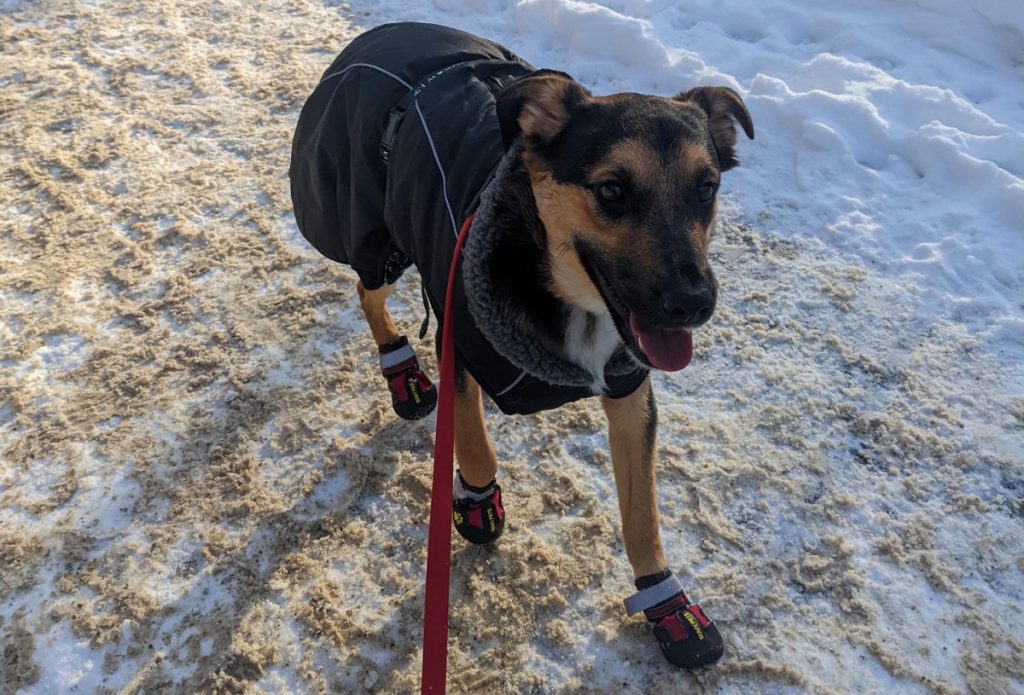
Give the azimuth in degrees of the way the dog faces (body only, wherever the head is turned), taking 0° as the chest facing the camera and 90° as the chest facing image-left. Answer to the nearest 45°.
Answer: approximately 315°
